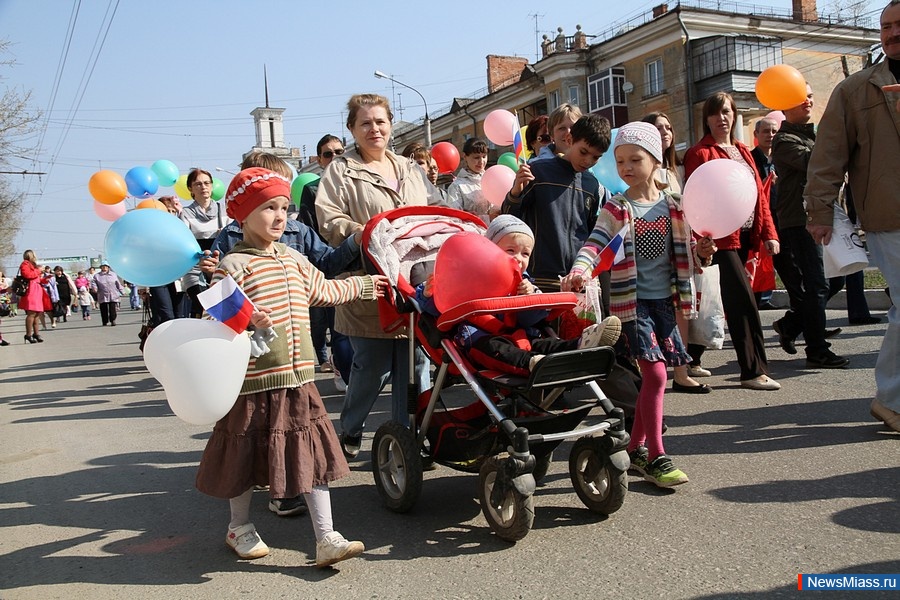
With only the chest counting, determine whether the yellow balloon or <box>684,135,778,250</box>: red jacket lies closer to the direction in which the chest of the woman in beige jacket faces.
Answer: the red jacket

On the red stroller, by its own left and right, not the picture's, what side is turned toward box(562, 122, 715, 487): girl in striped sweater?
left

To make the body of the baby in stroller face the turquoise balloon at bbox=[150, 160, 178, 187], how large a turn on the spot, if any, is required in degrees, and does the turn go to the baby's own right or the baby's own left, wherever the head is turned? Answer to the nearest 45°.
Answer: approximately 180°

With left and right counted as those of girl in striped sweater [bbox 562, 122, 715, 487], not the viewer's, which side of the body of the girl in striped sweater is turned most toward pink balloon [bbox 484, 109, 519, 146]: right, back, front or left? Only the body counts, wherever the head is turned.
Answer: back

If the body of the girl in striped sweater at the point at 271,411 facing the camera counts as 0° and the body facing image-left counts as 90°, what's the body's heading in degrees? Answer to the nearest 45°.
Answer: approximately 315°

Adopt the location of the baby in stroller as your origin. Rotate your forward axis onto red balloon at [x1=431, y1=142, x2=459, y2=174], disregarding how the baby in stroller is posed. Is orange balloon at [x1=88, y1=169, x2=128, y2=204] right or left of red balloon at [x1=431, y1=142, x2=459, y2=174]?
left

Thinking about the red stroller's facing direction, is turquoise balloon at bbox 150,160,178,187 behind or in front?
behind

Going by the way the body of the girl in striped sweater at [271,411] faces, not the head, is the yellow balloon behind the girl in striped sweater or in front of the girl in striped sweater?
behind
